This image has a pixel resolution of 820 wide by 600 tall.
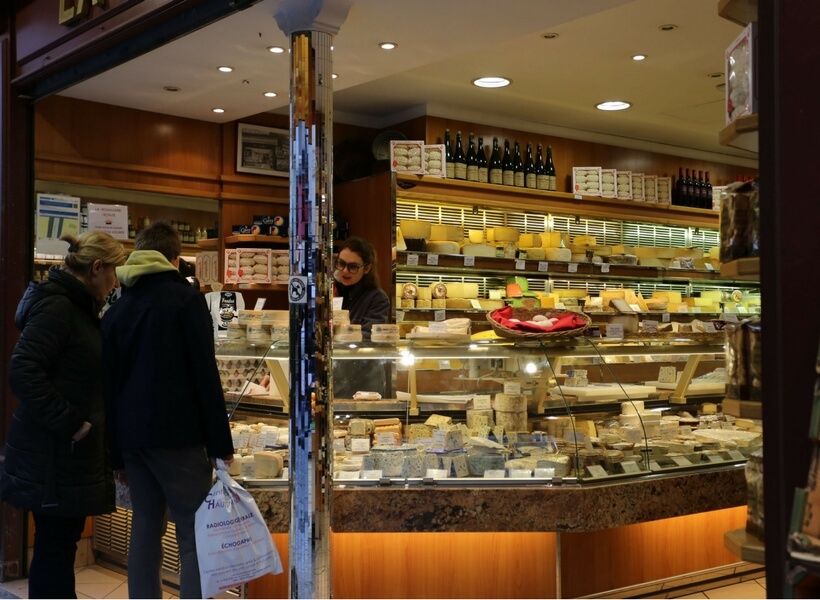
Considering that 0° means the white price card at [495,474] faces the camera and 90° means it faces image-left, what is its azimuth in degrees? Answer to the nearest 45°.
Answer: approximately 0°

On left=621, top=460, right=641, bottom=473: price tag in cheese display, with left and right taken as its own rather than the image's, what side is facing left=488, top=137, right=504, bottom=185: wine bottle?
back

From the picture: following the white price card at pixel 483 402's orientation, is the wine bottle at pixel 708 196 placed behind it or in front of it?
behind

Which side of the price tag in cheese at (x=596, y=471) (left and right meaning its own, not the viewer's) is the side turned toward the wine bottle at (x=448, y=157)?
back

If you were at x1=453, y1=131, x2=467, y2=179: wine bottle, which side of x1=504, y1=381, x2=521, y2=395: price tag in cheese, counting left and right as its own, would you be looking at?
back

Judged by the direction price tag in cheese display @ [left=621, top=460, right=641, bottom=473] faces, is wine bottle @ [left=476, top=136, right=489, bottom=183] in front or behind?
behind

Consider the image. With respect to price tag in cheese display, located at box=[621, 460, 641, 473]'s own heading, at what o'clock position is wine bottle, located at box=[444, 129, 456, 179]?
The wine bottle is roughly at 5 o'clock from the price tag in cheese display.

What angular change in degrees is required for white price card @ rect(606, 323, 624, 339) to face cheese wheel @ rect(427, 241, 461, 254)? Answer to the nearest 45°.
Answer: approximately 135° to its right

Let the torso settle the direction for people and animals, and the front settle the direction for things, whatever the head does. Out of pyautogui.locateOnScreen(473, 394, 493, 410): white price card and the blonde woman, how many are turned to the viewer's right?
1

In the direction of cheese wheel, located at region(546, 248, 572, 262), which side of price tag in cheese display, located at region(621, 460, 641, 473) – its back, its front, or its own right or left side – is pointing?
back
